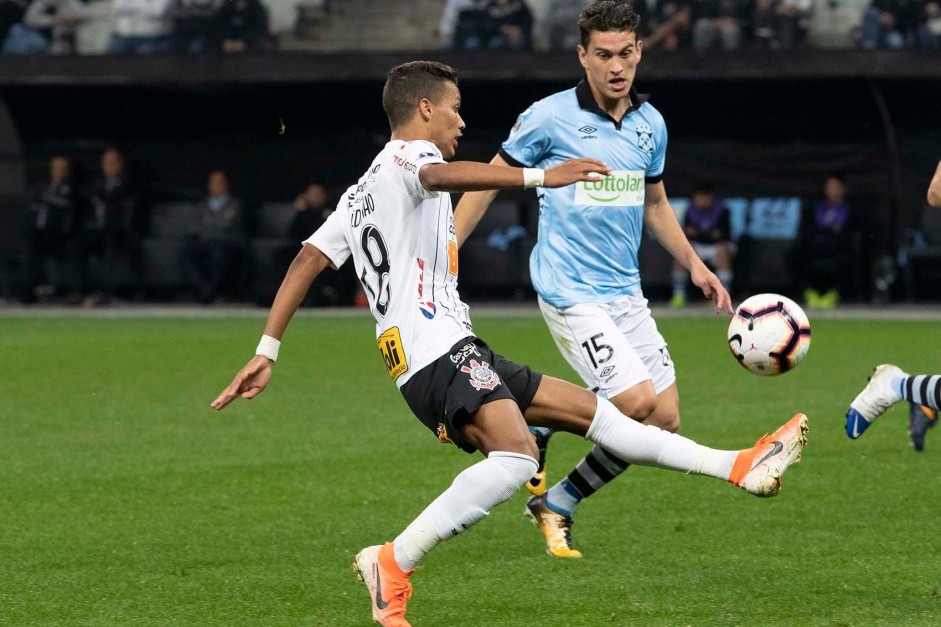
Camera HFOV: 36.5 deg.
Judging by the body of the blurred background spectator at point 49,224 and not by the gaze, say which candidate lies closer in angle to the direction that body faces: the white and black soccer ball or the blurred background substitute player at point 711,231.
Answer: the white and black soccer ball

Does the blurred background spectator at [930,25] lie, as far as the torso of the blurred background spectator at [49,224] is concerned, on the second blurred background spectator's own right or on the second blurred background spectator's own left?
on the second blurred background spectator's own left

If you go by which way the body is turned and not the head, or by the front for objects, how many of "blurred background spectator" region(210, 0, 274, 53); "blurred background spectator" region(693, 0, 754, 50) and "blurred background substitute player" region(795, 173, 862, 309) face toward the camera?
3

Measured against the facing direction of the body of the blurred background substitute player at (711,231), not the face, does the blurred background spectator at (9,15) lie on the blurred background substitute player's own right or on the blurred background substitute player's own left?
on the blurred background substitute player's own right

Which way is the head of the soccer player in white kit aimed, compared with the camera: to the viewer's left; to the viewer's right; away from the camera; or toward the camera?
to the viewer's right

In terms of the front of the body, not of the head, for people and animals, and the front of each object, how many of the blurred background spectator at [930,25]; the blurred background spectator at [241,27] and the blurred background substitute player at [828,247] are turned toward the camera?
3

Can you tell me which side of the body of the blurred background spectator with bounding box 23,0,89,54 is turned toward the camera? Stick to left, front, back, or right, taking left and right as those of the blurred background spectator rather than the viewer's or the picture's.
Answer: front

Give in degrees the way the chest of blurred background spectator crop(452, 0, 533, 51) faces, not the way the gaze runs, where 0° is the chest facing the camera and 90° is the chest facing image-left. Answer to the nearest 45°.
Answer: approximately 0°

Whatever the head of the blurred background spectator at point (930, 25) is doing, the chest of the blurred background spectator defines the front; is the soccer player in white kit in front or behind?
in front

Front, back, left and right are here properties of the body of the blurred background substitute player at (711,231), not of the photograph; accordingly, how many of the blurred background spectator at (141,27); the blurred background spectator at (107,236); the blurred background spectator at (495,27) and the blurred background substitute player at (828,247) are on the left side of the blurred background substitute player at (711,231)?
1

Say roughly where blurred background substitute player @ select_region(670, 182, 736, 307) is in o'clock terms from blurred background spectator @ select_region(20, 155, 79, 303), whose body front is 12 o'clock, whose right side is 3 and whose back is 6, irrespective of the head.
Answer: blurred background substitute player @ select_region(670, 182, 736, 307) is roughly at 10 o'clock from blurred background spectator @ select_region(20, 155, 79, 303).

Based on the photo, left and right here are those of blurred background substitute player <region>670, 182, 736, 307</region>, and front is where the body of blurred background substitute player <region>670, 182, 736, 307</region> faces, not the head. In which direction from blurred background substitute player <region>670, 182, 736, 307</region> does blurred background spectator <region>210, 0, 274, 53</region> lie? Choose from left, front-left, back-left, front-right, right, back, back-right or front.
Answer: right

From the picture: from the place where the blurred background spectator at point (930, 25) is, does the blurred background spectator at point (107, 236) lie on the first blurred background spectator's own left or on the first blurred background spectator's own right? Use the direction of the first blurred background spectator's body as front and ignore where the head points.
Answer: on the first blurred background spectator's own right
